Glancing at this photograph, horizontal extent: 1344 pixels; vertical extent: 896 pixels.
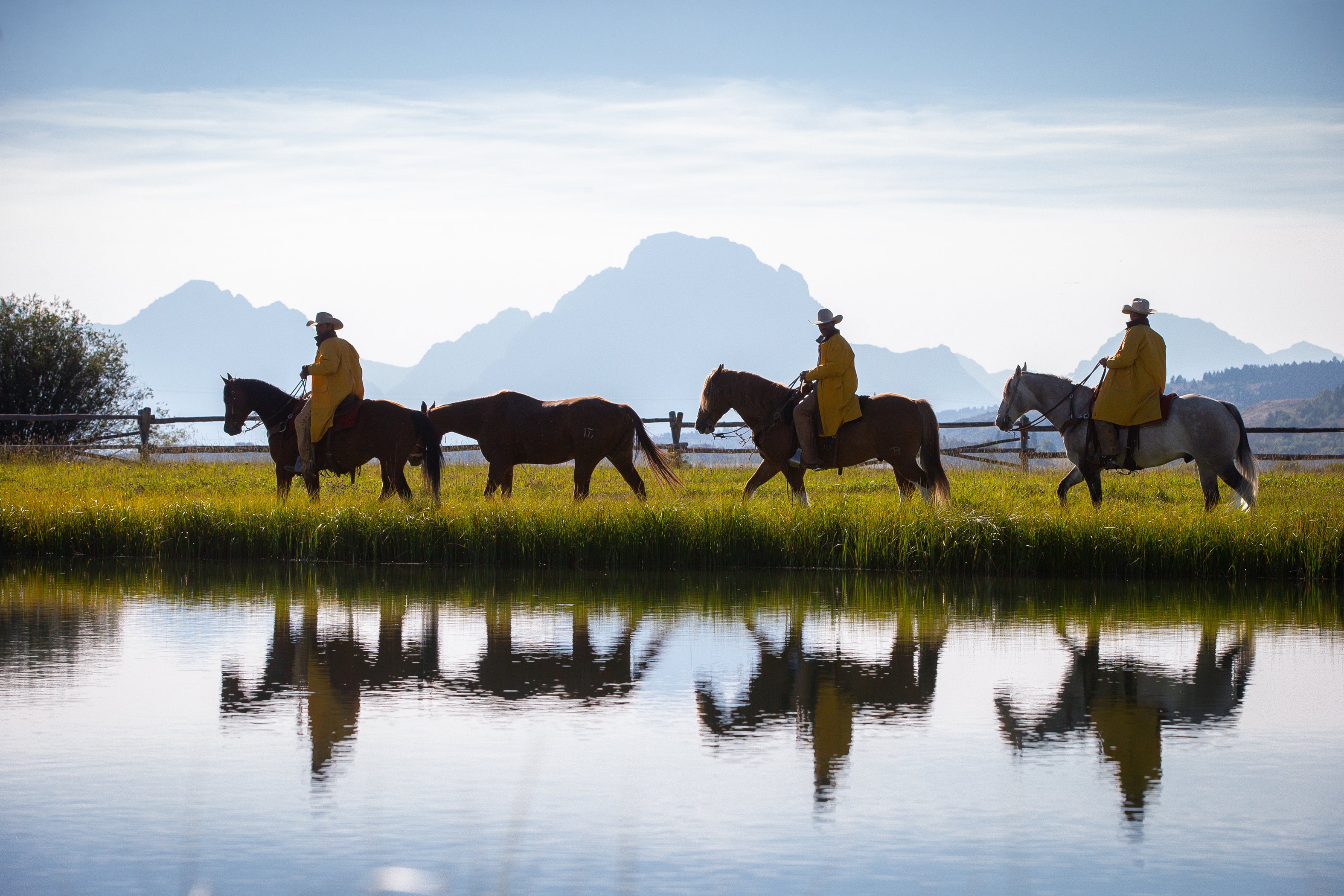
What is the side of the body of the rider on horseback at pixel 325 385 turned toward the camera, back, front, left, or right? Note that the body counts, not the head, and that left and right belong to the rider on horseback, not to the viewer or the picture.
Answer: left

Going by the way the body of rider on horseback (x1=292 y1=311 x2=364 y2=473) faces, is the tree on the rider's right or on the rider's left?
on the rider's right

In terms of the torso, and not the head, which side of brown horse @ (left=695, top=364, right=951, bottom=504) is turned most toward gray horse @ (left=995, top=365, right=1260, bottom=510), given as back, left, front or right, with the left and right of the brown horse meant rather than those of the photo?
back

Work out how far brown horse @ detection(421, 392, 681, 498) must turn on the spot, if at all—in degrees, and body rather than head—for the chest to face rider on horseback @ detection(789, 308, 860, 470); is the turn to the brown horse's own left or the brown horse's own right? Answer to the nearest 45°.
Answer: approximately 135° to the brown horse's own left

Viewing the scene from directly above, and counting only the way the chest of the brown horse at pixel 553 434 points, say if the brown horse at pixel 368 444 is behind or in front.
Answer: in front

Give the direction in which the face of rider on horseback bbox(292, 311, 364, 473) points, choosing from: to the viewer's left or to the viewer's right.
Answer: to the viewer's left

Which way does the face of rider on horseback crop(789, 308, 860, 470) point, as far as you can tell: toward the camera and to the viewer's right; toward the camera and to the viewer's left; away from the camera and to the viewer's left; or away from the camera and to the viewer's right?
toward the camera and to the viewer's left

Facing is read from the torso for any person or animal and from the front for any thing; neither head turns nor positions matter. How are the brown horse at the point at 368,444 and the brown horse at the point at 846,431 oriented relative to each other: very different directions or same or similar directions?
same or similar directions

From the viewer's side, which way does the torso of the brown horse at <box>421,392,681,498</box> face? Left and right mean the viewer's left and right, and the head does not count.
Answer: facing to the left of the viewer

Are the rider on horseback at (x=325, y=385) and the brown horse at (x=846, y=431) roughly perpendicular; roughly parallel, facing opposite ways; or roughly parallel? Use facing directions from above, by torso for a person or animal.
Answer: roughly parallel

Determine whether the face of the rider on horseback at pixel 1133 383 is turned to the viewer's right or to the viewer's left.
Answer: to the viewer's left

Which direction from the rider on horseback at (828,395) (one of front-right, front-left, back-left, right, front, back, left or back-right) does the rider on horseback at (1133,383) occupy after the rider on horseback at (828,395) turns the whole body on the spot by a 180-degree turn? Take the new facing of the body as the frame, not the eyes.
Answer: front

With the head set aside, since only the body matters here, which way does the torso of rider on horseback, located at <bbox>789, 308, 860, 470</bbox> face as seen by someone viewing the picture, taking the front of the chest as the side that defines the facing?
to the viewer's left

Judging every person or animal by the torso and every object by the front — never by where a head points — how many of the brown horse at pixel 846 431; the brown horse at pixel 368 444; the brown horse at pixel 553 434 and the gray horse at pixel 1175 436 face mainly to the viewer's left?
4

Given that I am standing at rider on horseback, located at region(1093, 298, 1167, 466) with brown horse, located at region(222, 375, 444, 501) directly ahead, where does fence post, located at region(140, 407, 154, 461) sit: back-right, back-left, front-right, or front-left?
front-right

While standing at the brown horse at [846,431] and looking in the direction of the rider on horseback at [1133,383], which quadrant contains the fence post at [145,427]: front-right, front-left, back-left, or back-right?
back-left
